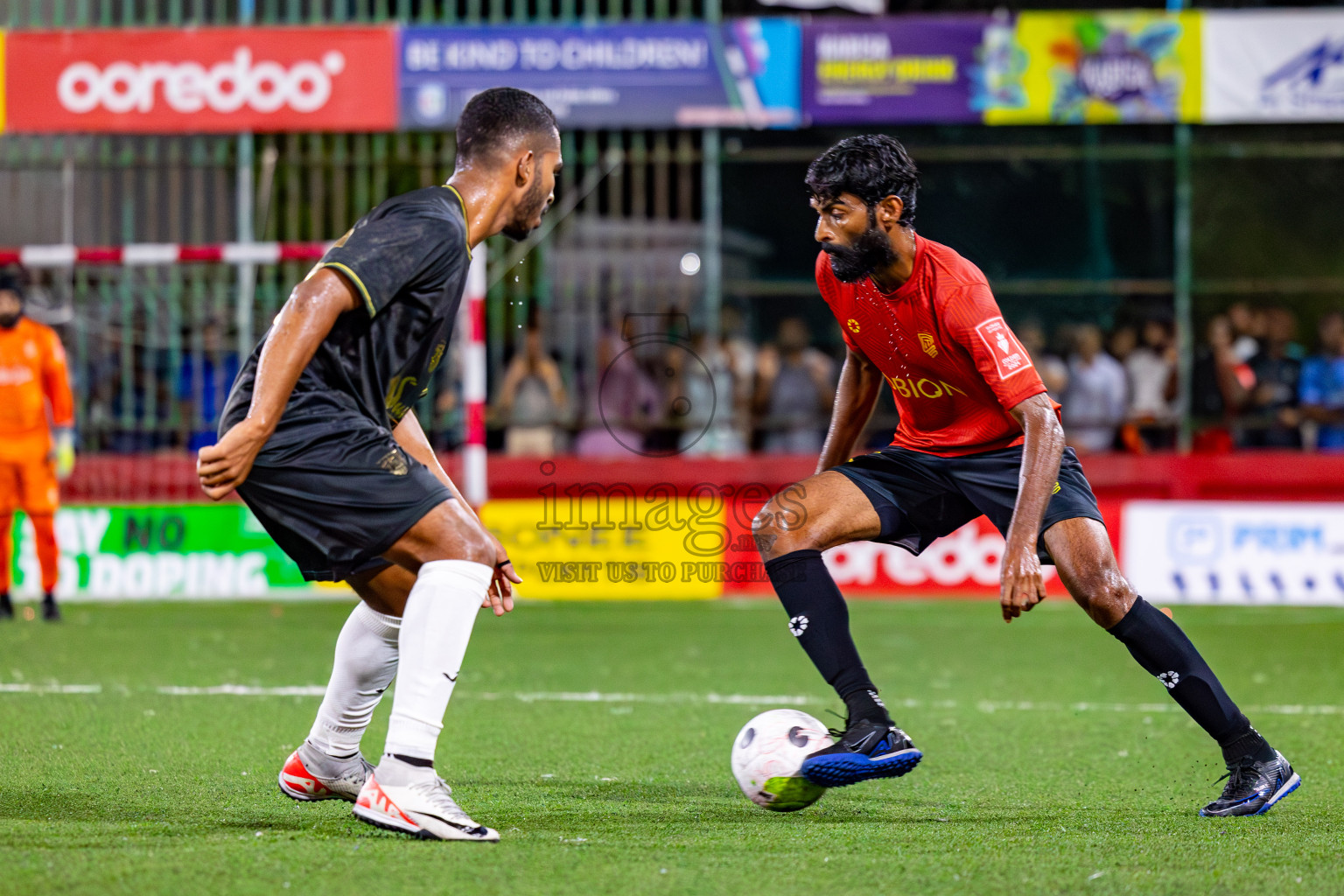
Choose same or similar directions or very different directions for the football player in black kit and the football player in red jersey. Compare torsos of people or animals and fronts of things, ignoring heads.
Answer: very different directions

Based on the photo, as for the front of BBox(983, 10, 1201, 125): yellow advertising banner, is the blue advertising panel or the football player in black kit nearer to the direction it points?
the football player in black kit

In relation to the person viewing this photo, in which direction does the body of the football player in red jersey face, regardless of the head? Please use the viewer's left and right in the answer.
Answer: facing the viewer and to the left of the viewer

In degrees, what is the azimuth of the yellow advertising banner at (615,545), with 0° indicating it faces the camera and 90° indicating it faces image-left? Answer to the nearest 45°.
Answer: approximately 0°

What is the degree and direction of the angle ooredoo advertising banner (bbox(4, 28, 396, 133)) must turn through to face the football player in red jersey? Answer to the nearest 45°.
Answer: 0° — it already faces them

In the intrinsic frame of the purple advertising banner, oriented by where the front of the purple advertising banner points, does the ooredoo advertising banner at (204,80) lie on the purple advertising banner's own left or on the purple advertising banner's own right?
on the purple advertising banner's own right

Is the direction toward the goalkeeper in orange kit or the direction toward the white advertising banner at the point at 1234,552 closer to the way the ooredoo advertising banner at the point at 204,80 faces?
the goalkeeper in orange kit

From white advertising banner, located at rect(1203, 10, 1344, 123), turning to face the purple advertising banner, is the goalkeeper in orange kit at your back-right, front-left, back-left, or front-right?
front-left

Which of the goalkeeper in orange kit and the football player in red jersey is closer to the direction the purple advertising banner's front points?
the football player in red jersey

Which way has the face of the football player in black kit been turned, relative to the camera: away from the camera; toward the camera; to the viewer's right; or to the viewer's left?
to the viewer's right

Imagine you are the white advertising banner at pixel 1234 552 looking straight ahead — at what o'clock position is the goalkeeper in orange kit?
The goalkeeper in orange kit is roughly at 2 o'clock from the white advertising banner.

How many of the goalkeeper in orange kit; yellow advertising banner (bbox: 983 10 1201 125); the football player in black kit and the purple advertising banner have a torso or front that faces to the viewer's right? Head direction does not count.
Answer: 1

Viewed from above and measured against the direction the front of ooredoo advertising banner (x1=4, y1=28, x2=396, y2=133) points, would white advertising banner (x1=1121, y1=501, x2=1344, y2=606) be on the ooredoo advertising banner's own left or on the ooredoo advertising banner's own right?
on the ooredoo advertising banner's own left

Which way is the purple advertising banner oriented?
toward the camera

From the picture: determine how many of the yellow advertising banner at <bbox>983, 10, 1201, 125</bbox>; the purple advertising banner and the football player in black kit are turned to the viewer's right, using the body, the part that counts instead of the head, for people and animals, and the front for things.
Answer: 1

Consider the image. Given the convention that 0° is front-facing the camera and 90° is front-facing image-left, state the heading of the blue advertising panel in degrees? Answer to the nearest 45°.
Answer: approximately 0°
